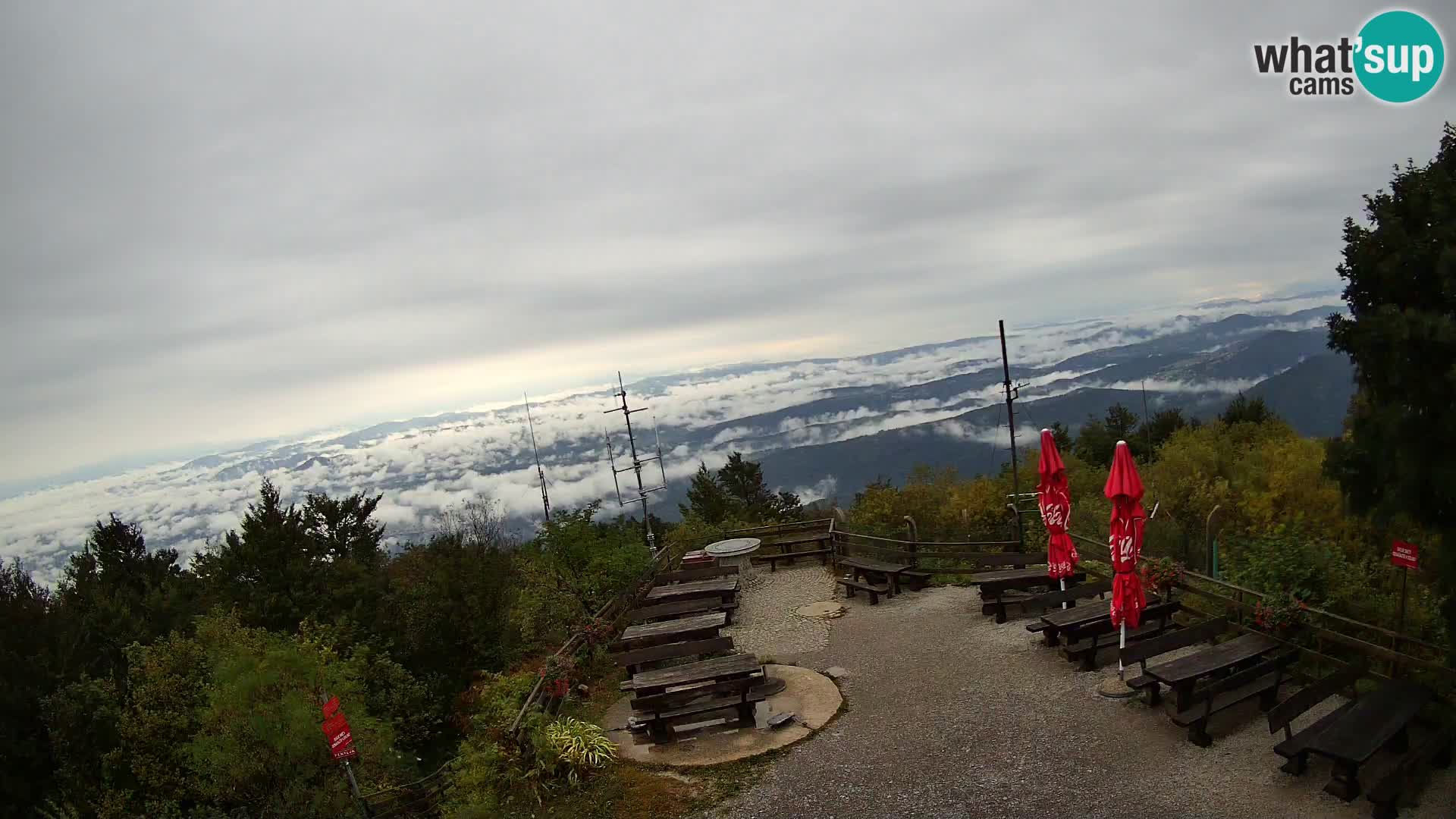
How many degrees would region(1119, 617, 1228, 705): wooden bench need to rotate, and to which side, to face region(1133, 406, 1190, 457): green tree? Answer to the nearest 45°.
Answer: approximately 135° to its left

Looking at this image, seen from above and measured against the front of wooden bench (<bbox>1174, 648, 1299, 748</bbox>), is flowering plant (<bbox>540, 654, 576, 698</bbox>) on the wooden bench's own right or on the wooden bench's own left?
on the wooden bench's own left

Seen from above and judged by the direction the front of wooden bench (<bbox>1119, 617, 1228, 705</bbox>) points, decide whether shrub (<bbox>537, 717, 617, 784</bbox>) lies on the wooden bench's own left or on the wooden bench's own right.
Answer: on the wooden bench's own right

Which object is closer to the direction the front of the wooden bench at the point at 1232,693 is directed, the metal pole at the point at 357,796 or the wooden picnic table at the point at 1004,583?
the wooden picnic table

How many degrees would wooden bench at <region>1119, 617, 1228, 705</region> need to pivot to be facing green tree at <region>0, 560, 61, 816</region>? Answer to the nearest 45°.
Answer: approximately 135° to its right

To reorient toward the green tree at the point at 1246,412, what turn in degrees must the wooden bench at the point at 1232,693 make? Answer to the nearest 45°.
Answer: approximately 45° to its right

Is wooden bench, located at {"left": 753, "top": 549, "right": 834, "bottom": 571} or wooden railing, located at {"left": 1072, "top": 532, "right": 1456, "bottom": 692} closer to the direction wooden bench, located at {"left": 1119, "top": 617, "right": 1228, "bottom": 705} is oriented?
the wooden railing

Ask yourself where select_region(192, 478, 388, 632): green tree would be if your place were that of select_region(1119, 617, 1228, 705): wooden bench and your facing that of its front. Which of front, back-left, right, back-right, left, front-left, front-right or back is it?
back-right

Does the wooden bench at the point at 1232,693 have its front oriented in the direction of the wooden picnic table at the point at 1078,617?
yes

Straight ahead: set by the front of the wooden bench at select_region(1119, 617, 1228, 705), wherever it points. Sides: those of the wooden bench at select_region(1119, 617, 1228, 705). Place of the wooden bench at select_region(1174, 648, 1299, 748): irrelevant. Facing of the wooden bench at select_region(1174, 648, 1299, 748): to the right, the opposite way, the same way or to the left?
the opposite way

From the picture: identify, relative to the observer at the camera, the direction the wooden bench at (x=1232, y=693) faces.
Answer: facing away from the viewer and to the left of the viewer
